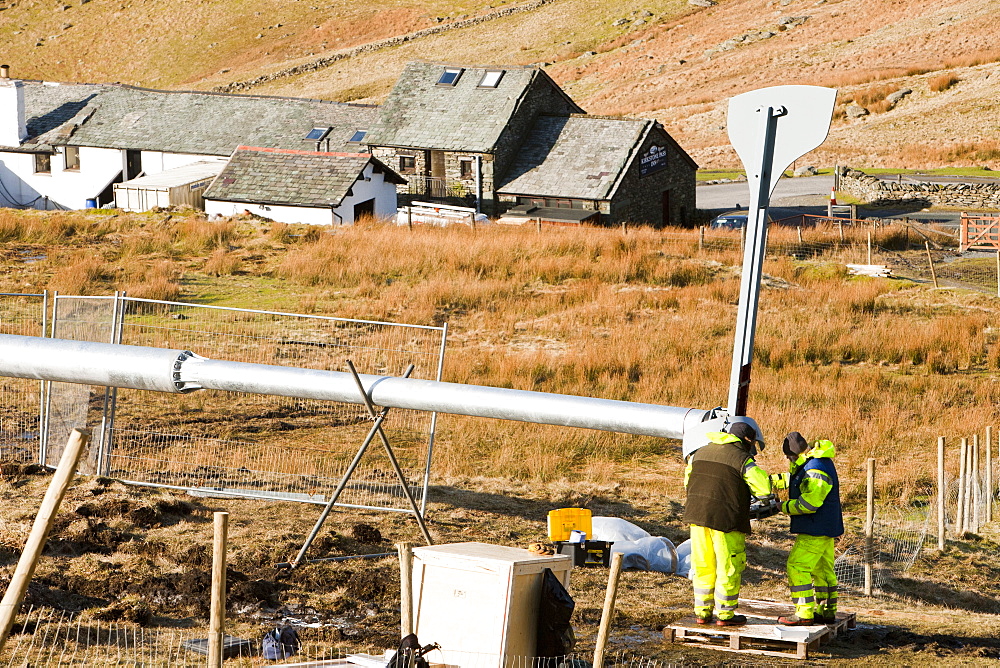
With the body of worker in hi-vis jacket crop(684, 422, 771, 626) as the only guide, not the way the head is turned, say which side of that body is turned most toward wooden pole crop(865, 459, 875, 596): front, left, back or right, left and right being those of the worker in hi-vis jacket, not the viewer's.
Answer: front

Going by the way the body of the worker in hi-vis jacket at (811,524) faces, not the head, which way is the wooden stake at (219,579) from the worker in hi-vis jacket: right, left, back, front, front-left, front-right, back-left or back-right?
front-left

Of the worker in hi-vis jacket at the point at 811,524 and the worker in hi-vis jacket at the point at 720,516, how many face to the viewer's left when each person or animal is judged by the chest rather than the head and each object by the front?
1

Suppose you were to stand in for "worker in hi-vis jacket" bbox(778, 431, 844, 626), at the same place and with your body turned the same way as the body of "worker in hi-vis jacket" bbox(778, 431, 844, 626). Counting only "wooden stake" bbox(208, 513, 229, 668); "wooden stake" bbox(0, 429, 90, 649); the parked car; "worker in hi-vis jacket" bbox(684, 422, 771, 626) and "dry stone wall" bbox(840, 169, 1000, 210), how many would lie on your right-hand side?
2

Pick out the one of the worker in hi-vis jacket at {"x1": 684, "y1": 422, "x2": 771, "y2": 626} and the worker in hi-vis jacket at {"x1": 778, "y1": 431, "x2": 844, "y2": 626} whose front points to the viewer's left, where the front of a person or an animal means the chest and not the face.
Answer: the worker in hi-vis jacket at {"x1": 778, "y1": 431, "x2": 844, "y2": 626}

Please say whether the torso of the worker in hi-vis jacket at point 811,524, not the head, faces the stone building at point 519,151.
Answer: no

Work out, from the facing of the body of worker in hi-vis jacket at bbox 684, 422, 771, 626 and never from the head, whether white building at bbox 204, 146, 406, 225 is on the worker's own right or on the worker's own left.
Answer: on the worker's own left

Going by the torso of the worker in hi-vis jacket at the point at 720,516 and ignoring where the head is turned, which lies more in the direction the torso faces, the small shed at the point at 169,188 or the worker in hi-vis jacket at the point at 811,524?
the worker in hi-vis jacket

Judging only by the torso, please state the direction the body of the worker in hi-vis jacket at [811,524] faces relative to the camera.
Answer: to the viewer's left

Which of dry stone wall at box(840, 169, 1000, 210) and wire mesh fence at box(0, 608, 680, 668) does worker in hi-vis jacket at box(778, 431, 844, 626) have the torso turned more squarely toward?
the wire mesh fence

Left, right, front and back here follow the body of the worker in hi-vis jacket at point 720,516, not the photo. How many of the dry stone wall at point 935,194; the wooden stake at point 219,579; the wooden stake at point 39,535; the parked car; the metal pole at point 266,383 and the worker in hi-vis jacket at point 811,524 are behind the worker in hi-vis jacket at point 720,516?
3

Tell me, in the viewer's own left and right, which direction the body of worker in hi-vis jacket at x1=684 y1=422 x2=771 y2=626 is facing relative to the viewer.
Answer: facing away from the viewer and to the right of the viewer

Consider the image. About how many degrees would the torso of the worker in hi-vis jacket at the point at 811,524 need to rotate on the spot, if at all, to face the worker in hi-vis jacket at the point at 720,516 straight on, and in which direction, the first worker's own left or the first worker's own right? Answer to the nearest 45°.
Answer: approximately 45° to the first worker's own left

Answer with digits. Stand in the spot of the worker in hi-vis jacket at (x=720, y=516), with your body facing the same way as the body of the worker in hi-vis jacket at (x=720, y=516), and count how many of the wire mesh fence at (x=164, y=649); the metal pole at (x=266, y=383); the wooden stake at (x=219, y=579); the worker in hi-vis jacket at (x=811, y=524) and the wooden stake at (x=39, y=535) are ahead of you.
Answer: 1
